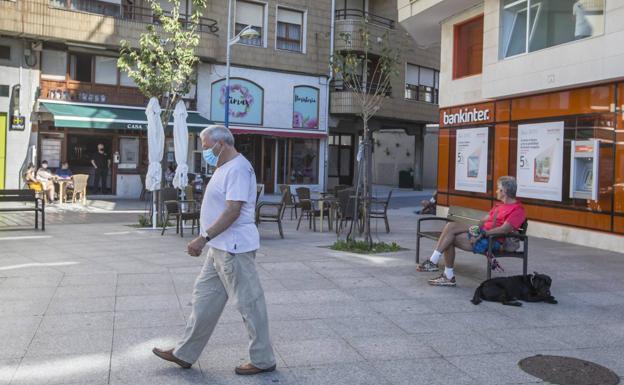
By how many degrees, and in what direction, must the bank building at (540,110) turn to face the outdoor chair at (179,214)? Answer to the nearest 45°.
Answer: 0° — it already faces it

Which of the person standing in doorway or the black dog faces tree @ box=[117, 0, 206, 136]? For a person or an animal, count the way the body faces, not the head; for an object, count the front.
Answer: the person standing in doorway

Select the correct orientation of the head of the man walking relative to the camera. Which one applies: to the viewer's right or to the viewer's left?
to the viewer's left

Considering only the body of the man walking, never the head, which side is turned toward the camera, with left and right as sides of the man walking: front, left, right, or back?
left

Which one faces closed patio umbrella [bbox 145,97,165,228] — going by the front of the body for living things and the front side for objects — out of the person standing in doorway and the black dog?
the person standing in doorway

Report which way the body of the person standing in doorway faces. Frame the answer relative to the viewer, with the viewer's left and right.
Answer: facing the viewer

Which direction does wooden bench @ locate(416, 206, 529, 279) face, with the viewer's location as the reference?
facing the viewer and to the left of the viewer

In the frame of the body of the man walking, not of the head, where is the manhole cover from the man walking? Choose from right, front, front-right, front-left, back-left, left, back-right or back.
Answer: back

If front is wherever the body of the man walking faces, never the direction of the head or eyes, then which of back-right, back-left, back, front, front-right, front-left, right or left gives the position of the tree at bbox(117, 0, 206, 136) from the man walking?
right

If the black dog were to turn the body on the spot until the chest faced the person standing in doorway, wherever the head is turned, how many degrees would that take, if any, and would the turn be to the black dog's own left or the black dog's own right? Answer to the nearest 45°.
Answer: approximately 135° to the black dog's own left

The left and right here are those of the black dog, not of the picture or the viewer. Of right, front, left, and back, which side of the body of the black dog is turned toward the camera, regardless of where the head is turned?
right
